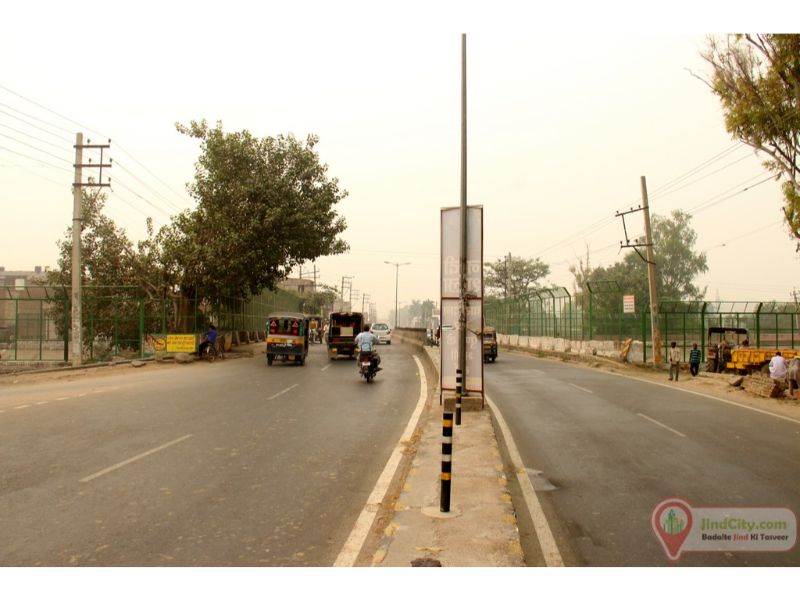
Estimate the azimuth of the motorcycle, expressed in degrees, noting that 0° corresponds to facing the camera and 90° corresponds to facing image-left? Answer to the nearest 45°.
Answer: approximately 180°

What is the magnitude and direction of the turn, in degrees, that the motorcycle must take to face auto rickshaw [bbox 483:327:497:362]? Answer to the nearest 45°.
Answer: approximately 45° to its right

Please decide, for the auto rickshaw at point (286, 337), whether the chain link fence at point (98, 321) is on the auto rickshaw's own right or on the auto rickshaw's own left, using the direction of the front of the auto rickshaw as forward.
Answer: on the auto rickshaw's own left

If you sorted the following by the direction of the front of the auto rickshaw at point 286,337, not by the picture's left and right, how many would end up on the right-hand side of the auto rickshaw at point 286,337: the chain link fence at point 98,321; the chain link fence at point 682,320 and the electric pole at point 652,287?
2

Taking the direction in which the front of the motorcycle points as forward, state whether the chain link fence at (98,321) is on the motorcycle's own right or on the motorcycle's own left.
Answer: on the motorcycle's own left

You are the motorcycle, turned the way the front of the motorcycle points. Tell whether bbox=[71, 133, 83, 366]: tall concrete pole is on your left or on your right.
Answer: on your left

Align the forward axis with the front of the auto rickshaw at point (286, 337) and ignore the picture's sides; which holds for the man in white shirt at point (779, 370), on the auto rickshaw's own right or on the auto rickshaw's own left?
on the auto rickshaw's own right

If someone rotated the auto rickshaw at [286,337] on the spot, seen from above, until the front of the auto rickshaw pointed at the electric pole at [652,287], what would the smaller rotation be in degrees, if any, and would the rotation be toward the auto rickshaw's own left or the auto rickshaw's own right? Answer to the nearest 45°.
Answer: approximately 90° to the auto rickshaw's own right

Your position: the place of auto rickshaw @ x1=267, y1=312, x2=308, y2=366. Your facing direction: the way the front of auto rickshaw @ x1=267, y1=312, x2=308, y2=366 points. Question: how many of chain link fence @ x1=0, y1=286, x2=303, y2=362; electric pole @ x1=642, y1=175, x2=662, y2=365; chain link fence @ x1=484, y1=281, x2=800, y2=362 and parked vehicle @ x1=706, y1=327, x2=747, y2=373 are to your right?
3

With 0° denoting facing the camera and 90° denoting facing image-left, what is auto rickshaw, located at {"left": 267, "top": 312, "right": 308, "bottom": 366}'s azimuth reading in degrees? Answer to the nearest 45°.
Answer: approximately 180°

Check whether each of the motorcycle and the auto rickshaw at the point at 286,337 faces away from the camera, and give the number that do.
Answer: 2
